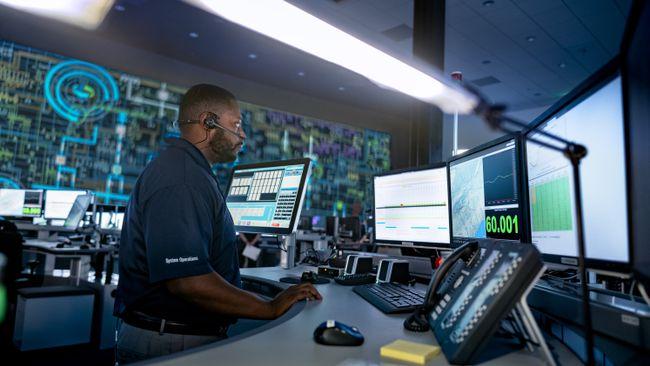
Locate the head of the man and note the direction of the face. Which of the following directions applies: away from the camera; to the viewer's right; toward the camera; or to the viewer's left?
to the viewer's right

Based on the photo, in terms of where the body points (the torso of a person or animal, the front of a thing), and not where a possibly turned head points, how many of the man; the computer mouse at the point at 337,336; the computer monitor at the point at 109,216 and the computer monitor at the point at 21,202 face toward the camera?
2

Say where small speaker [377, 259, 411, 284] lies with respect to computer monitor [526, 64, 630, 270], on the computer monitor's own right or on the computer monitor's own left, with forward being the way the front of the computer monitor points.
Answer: on the computer monitor's own right

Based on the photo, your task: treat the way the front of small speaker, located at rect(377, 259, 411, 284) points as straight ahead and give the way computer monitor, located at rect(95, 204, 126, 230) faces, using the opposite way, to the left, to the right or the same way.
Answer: to the left

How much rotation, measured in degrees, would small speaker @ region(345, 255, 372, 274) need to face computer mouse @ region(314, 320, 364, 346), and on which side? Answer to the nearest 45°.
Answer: approximately 45° to its left

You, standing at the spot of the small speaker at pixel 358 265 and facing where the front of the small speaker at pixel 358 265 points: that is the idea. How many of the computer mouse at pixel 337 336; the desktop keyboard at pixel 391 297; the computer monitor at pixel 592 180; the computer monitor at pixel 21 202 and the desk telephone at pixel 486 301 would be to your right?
1

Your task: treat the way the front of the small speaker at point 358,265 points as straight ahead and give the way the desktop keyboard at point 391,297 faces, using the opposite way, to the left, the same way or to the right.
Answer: the same way

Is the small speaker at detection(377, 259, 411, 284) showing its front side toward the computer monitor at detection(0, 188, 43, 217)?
no

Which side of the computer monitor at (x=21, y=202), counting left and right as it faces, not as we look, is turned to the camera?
front

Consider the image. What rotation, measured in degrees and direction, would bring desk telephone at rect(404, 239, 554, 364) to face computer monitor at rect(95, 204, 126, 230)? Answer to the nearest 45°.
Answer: approximately 90° to its right

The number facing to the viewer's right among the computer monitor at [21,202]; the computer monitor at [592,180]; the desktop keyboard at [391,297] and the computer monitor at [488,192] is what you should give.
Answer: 0

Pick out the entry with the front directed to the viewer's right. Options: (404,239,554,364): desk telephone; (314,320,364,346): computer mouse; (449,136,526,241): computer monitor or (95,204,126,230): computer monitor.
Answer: the computer mouse

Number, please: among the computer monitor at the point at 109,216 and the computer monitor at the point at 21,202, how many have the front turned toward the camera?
2

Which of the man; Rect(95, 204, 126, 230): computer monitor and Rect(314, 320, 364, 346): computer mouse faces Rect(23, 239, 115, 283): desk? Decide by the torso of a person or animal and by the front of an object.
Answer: the computer monitor

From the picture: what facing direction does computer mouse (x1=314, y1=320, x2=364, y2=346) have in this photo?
to the viewer's right

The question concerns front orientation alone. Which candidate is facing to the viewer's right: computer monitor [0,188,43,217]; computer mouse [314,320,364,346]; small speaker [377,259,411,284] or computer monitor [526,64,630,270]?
the computer mouse

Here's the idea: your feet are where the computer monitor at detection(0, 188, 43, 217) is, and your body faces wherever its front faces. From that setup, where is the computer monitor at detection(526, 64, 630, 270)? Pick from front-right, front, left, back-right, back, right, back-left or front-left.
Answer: front

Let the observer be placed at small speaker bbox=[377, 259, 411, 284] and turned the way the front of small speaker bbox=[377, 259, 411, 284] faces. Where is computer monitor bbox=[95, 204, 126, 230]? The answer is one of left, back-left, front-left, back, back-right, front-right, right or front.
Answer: right

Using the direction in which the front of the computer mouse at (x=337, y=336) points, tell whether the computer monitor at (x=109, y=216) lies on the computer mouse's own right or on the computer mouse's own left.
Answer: on the computer mouse's own left
